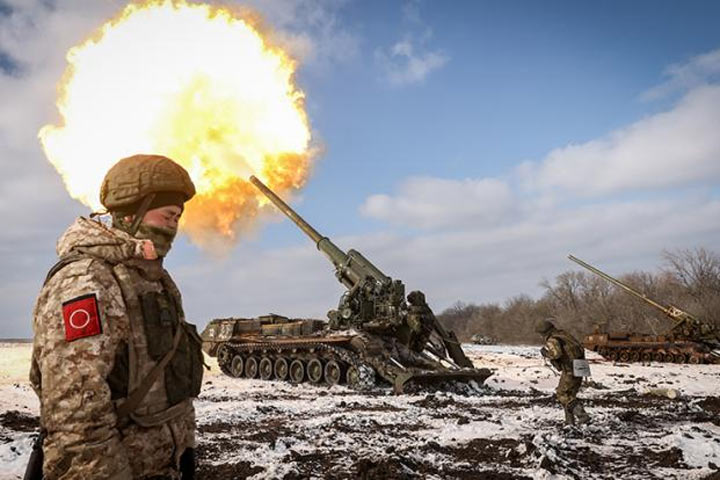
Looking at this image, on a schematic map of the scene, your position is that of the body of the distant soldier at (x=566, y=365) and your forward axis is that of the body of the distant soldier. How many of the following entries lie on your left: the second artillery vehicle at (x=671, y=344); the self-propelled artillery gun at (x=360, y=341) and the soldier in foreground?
1

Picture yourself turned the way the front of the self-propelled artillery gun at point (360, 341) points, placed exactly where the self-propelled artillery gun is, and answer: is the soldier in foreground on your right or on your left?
on your left

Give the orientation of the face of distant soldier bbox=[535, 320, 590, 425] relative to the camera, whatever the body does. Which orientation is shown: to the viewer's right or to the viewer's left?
to the viewer's left

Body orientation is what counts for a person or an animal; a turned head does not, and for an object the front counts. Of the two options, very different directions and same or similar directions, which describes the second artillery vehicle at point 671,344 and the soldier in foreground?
very different directions

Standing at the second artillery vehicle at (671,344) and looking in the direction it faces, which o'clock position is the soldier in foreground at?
The soldier in foreground is roughly at 9 o'clock from the second artillery vehicle.

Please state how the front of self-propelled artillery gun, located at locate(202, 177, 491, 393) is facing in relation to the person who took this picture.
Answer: facing away from the viewer and to the left of the viewer

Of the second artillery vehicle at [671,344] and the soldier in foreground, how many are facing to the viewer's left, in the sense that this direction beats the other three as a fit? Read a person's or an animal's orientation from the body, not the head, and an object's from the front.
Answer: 1

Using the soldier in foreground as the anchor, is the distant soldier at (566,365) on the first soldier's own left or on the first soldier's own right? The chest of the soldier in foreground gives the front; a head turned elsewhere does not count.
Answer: on the first soldier's own left

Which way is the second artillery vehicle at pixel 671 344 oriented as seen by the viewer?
to the viewer's left

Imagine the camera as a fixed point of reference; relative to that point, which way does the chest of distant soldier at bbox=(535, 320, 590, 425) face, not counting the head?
to the viewer's left

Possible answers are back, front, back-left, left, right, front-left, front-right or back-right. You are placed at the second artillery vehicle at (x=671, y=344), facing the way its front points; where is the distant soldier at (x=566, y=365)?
left
